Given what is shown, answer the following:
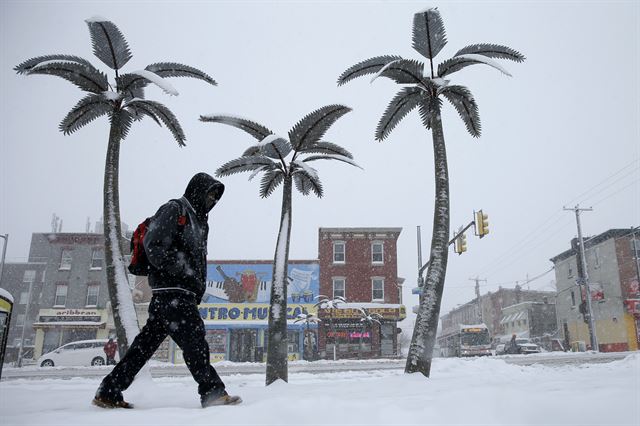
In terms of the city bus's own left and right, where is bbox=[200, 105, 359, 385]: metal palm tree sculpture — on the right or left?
on its right

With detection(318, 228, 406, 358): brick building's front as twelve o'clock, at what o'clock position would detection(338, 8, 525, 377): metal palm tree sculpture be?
The metal palm tree sculpture is roughly at 12 o'clock from the brick building.

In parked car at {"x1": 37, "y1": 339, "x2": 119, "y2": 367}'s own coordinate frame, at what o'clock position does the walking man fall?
The walking man is roughly at 9 o'clock from the parked car.

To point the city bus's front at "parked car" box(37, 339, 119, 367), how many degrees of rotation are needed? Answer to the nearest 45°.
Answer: approximately 90° to its right

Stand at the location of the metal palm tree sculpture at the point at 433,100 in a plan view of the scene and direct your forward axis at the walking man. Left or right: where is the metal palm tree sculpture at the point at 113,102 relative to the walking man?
right

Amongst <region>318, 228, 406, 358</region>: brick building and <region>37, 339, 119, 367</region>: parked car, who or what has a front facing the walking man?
the brick building

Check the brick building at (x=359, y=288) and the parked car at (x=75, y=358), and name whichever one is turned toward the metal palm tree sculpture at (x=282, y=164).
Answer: the brick building

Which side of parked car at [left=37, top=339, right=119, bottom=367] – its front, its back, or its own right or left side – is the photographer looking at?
left

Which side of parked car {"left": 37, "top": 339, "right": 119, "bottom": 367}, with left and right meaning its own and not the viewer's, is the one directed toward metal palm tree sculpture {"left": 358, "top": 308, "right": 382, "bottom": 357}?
back
